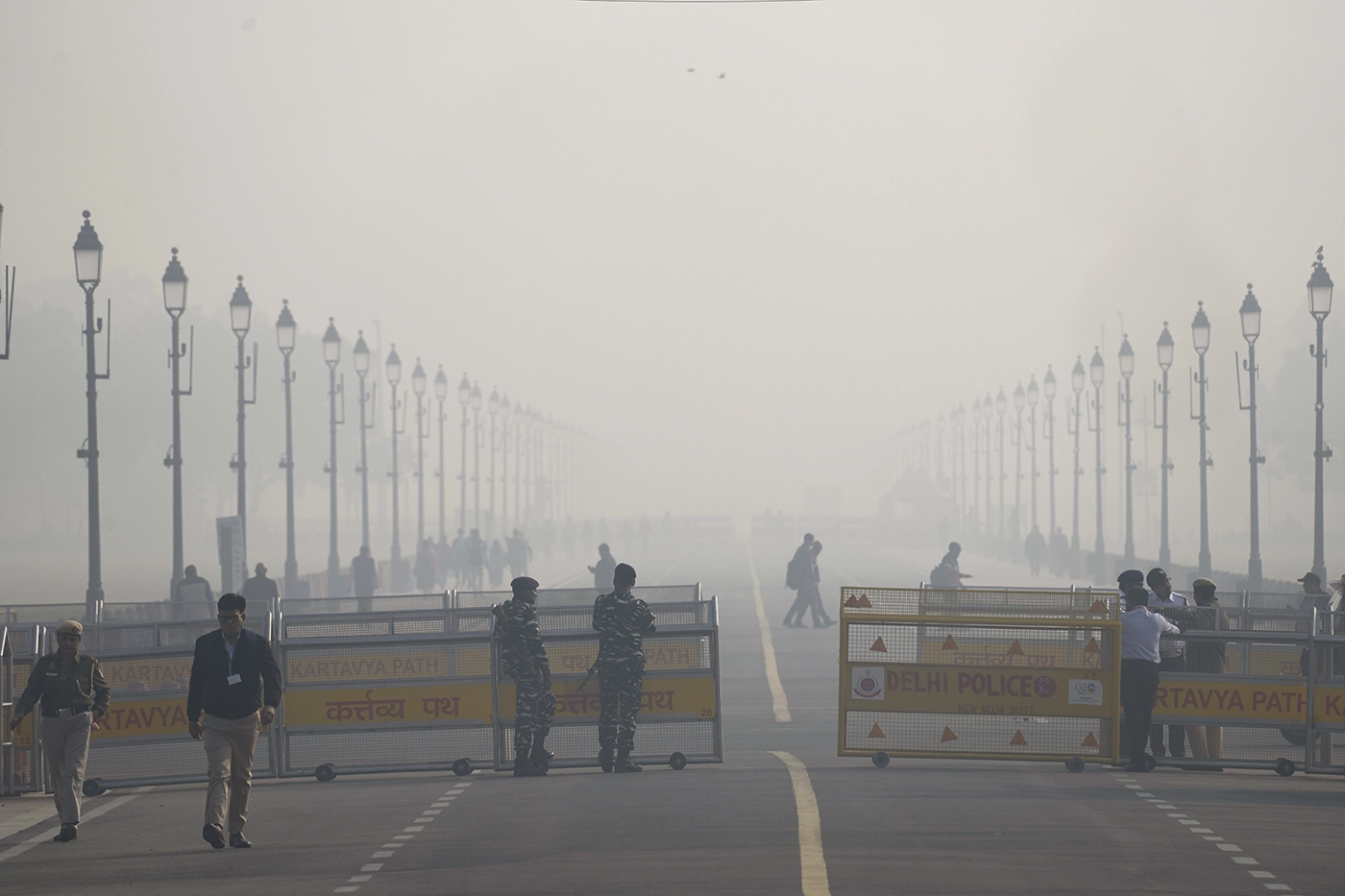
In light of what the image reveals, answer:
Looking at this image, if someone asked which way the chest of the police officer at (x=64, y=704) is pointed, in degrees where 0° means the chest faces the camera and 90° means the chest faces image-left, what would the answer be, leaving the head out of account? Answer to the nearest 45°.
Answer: approximately 0°

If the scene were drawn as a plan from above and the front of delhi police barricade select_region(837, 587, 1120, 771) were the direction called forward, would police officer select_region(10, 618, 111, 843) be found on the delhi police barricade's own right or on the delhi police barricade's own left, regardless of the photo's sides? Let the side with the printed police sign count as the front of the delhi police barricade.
on the delhi police barricade's own right

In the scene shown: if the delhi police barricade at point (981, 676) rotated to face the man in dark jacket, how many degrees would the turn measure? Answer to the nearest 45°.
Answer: approximately 45° to its right
